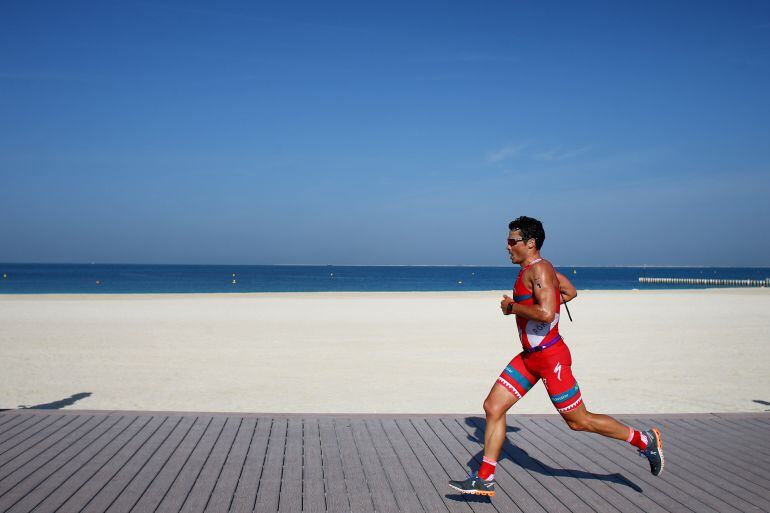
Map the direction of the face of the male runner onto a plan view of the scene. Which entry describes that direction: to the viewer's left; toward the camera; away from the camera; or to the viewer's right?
to the viewer's left

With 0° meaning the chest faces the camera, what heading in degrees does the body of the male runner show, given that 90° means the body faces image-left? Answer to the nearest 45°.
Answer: approximately 90°
